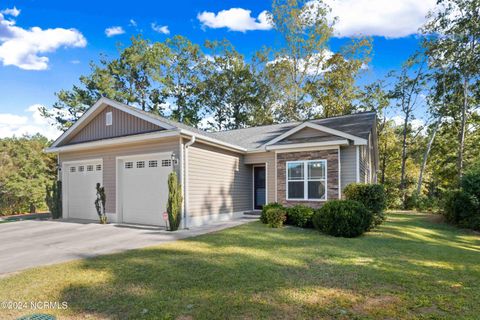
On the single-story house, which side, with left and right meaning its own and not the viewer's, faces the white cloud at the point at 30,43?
right

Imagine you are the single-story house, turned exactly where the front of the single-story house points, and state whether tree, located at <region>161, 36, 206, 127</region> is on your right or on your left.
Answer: on your right

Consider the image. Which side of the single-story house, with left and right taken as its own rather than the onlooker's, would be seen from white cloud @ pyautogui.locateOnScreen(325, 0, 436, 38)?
back

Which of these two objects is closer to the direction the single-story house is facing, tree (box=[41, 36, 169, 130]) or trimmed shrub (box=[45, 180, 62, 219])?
the trimmed shrub

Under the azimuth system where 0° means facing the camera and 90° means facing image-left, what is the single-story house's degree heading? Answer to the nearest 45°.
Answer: approximately 45°

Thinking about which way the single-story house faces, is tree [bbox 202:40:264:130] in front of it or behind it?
behind

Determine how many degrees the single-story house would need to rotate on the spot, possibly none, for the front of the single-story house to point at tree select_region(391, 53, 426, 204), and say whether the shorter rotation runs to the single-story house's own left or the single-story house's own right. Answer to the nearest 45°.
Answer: approximately 180°

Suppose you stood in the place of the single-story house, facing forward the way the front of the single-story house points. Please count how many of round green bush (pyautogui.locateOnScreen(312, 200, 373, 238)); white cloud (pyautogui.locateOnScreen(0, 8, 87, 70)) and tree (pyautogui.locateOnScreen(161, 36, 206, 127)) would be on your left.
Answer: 1

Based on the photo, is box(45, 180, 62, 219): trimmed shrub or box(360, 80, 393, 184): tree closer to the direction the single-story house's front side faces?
the trimmed shrub
